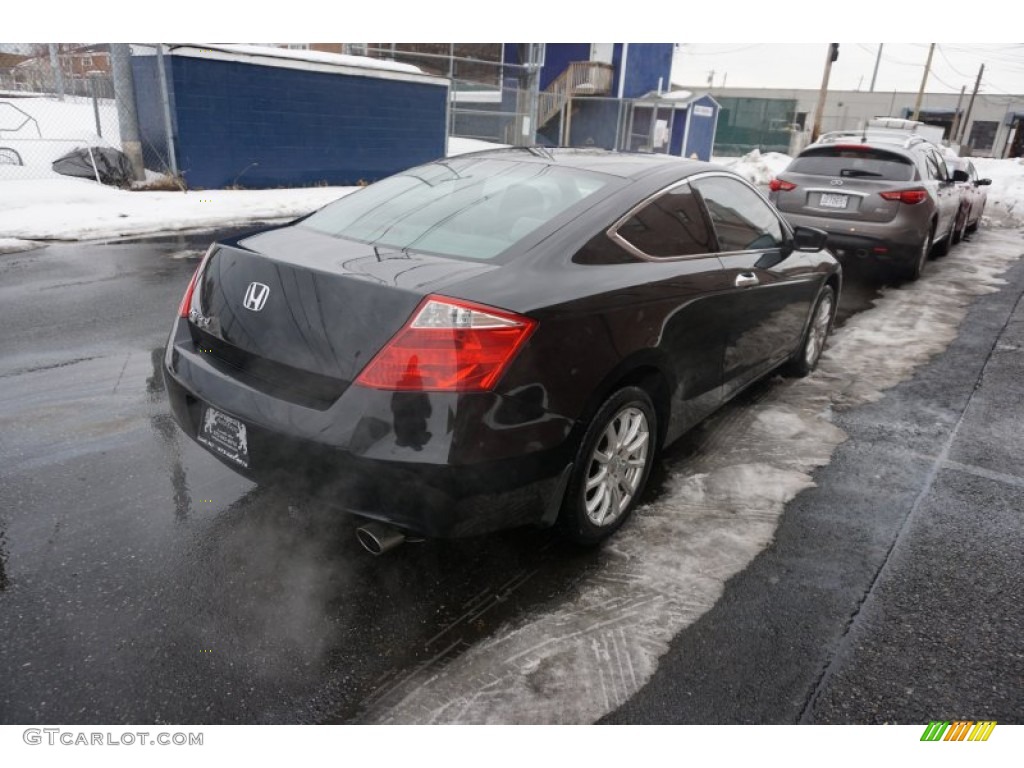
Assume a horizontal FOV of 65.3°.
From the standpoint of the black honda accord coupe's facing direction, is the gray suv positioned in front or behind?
in front

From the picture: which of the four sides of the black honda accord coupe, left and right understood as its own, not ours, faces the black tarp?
left

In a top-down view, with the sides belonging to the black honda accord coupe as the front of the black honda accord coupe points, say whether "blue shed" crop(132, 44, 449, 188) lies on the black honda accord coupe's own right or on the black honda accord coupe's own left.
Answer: on the black honda accord coupe's own left

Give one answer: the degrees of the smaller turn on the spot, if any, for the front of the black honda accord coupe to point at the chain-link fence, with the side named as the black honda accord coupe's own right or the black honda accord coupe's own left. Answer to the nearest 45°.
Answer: approximately 90° to the black honda accord coupe's own left

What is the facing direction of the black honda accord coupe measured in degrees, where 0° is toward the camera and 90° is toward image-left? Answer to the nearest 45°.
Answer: approximately 225°

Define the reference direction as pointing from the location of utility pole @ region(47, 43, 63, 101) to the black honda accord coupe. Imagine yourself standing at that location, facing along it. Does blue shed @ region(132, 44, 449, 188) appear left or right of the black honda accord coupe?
left

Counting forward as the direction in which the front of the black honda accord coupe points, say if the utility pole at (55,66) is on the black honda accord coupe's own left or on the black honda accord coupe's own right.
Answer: on the black honda accord coupe's own left

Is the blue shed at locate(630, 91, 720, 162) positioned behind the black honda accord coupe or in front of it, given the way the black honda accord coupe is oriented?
in front

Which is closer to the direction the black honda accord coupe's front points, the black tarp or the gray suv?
the gray suv
